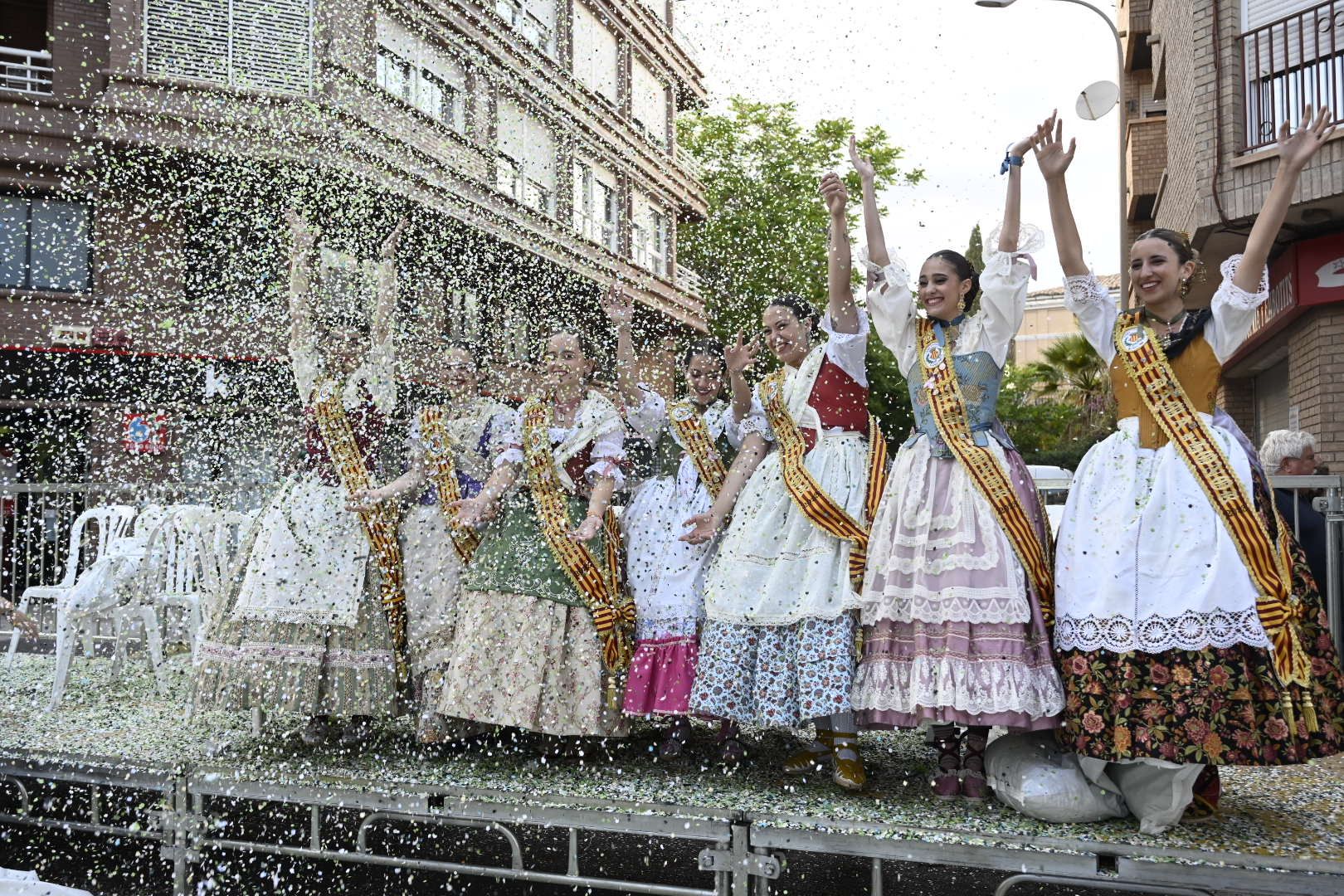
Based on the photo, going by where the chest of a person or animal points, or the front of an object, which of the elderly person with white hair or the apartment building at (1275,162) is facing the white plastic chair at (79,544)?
the apartment building

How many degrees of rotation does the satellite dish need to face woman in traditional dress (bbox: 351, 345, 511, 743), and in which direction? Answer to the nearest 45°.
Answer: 0° — it already faces them

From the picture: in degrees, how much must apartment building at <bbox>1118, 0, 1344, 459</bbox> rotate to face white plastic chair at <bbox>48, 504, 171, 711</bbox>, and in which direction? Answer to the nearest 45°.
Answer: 0° — it already faces it
